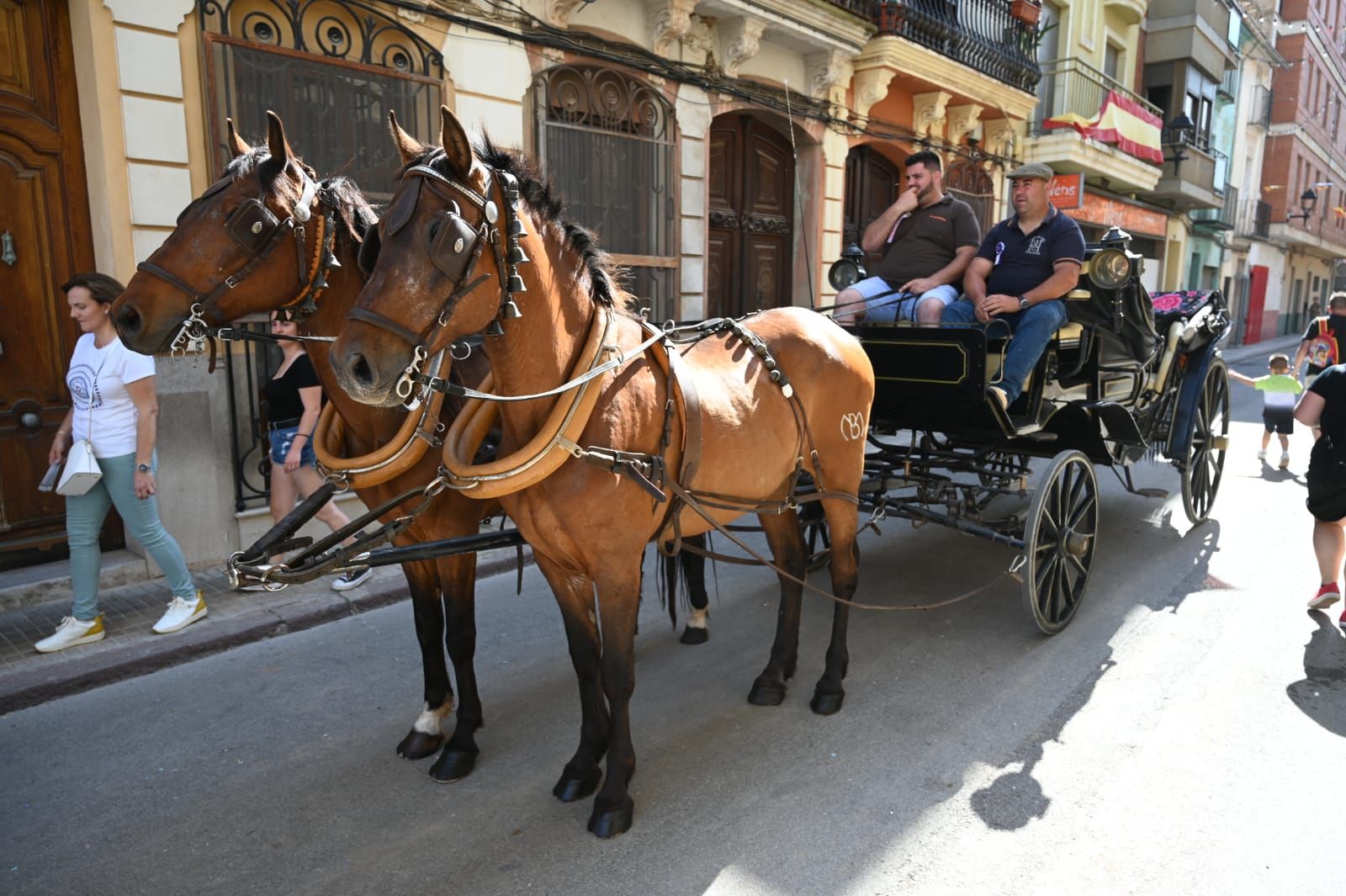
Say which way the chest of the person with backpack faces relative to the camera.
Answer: away from the camera

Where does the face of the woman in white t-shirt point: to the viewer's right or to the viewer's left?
to the viewer's left

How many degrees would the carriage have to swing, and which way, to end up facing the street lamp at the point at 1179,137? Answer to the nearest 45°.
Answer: approximately 135° to its right

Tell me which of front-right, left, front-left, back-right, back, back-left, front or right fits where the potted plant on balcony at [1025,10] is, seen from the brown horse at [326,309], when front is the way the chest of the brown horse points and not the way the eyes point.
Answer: back

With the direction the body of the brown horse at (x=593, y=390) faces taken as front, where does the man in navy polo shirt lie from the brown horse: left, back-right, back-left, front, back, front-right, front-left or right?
back

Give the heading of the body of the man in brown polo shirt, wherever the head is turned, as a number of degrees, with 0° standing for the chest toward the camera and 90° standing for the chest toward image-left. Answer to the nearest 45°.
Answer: approximately 45°

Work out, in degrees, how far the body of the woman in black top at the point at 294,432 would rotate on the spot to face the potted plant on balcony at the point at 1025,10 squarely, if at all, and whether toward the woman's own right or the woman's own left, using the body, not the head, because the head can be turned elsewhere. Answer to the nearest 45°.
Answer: approximately 180°

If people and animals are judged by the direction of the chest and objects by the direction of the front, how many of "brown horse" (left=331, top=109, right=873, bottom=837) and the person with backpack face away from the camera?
1

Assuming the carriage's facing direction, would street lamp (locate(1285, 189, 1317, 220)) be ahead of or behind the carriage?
behind
